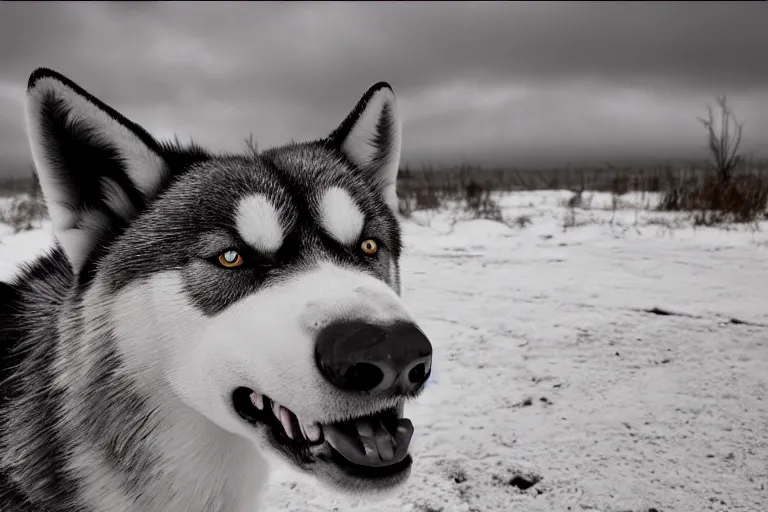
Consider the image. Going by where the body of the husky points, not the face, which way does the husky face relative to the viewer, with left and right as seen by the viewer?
facing the viewer and to the right of the viewer
